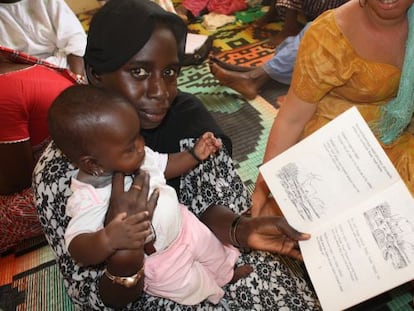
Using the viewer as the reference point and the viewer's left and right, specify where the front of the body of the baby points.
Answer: facing the viewer and to the right of the viewer

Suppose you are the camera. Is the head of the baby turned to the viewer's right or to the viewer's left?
to the viewer's right
